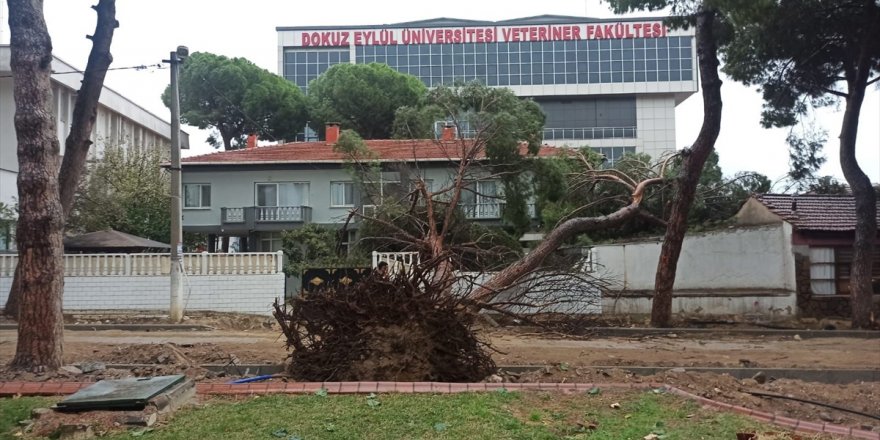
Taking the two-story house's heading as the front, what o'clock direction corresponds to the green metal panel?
The green metal panel is roughly at 12 o'clock from the two-story house.

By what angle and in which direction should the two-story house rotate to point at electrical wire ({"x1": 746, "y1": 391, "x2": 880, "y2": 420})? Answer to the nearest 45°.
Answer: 0° — it already faces it

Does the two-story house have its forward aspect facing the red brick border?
yes

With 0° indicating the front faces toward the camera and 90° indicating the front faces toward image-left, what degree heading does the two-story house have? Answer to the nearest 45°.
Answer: approximately 0°

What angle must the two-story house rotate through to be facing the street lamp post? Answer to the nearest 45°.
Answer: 0° — it already faces it

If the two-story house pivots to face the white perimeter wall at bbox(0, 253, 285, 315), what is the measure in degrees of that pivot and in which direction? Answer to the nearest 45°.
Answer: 0° — it already faces it

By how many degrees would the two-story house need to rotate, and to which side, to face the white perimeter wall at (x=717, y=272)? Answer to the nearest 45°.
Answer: approximately 45° to its left
